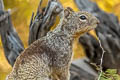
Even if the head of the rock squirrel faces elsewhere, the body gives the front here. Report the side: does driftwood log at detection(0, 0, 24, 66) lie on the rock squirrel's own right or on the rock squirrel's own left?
on the rock squirrel's own left

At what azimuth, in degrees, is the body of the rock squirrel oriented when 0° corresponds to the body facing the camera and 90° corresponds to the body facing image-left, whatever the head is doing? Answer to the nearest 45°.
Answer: approximately 270°

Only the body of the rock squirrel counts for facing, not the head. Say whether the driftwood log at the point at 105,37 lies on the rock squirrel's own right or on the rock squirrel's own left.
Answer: on the rock squirrel's own left
